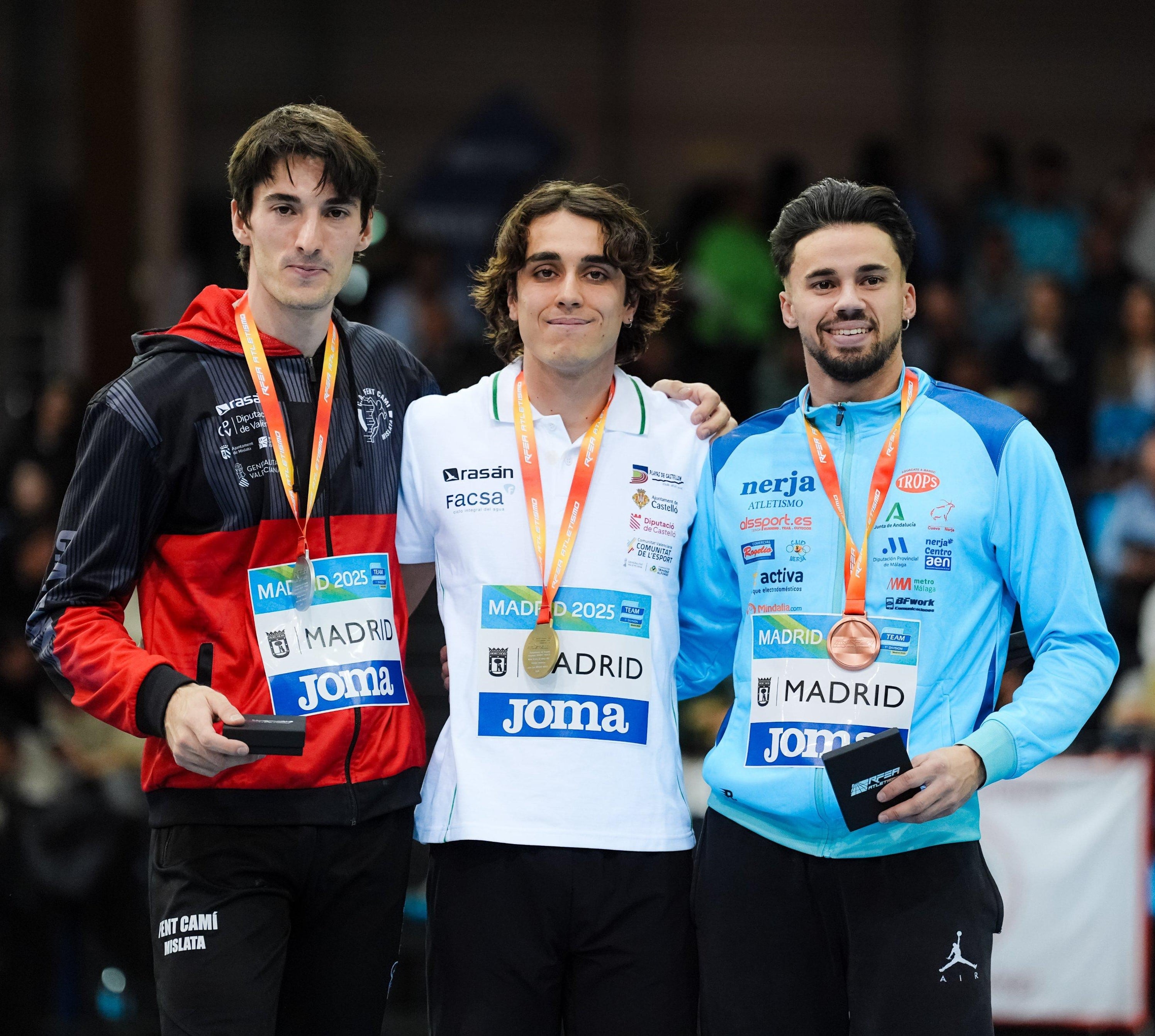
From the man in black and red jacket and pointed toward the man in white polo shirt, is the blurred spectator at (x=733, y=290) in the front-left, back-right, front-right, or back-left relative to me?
front-left

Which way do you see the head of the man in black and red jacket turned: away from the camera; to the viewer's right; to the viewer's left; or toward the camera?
toward the camera

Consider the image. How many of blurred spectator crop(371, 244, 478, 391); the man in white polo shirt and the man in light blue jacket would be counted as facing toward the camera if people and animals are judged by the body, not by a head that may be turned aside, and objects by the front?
3

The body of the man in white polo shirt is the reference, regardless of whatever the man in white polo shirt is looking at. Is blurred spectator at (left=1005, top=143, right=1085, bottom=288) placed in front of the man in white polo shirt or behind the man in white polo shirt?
behind

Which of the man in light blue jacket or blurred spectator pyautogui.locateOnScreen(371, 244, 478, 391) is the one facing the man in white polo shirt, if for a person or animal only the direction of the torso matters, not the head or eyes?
the blurred spectator

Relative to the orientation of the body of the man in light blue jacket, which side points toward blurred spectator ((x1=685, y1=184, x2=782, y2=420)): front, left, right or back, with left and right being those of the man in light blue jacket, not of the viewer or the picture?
back

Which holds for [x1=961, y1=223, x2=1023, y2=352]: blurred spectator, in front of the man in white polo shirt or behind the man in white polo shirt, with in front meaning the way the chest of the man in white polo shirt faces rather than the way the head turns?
behind

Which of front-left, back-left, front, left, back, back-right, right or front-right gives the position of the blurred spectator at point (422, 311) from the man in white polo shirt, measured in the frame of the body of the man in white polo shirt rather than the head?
back

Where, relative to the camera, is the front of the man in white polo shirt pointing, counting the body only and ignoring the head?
toward the camera

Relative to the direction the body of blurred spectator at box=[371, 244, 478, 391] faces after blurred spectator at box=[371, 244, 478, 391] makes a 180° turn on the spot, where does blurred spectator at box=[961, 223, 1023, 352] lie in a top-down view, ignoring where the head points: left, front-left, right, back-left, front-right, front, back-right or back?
right

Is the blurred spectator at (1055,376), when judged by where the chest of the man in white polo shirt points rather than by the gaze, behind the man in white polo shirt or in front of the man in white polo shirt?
behind

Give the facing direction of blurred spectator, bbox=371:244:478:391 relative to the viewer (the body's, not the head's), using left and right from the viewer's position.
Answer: facing the viewer

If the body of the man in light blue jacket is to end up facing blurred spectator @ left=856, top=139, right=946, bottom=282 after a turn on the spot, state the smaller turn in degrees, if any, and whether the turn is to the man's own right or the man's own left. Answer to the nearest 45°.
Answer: approximately 180°

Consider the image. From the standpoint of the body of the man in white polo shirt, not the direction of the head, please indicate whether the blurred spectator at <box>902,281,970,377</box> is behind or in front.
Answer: behind

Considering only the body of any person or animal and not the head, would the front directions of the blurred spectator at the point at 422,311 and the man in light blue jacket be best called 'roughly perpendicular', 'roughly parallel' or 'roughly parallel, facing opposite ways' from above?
roughly parallel

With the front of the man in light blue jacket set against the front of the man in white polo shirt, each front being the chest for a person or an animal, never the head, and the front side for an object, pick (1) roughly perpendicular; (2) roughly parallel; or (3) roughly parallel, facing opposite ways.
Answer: roughly parallel
